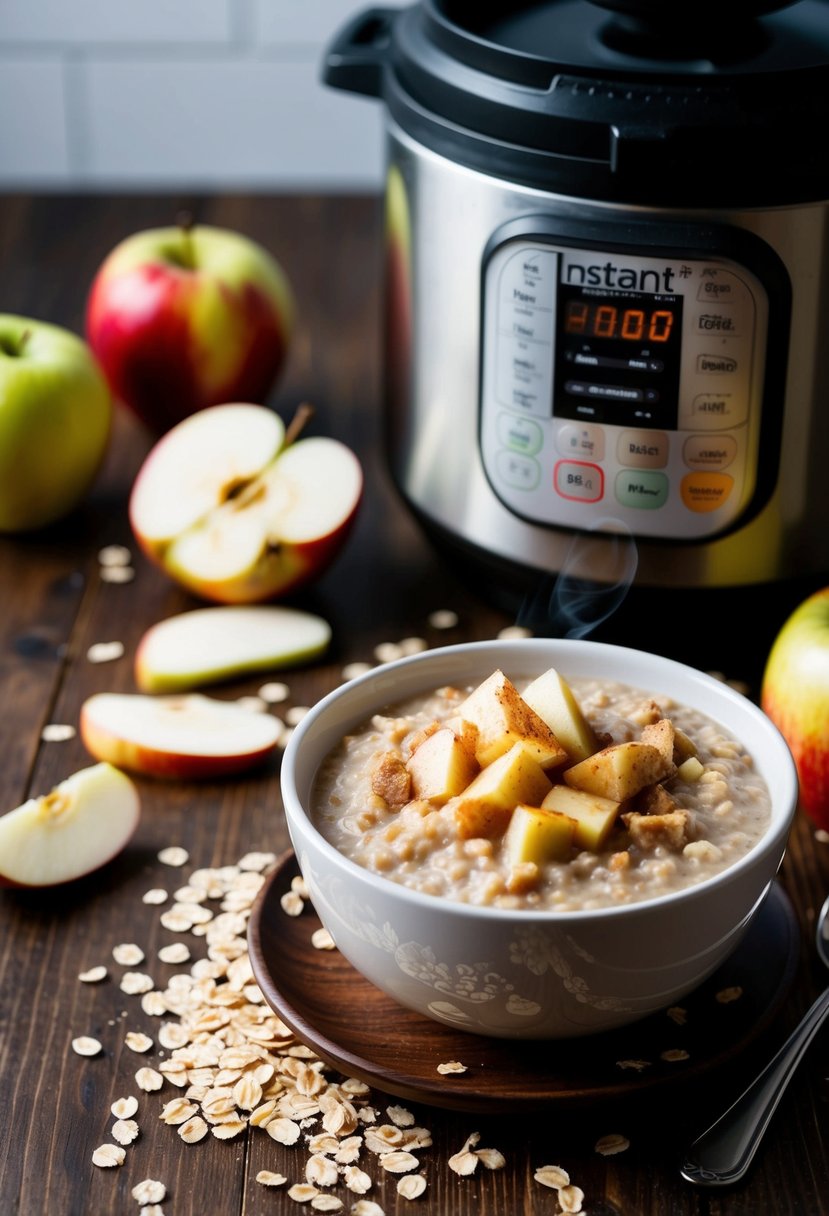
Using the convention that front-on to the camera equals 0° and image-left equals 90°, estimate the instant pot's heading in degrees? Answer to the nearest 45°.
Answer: approximately 0°
